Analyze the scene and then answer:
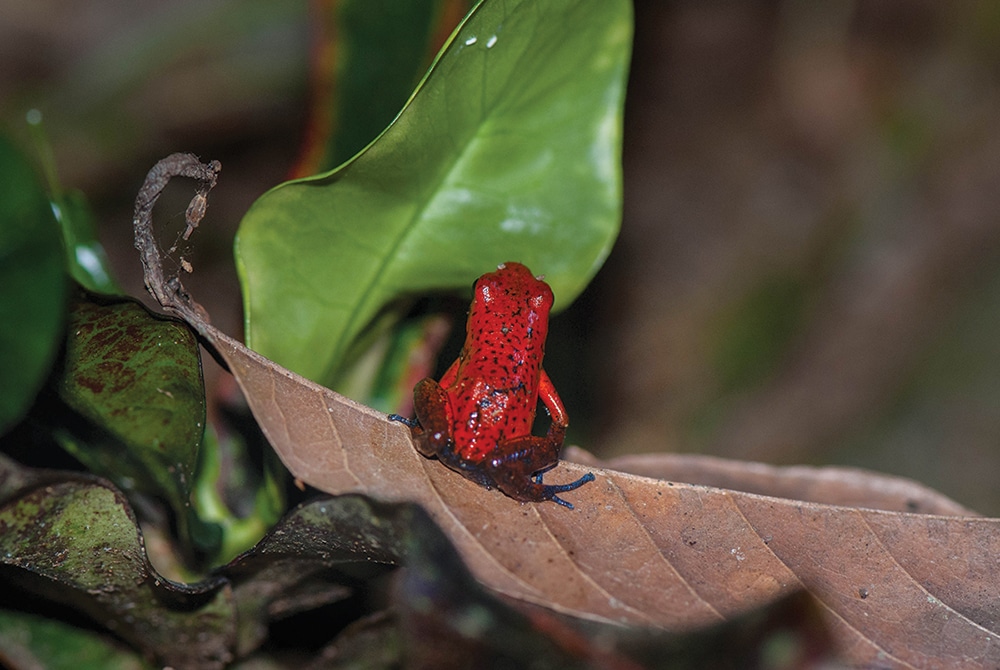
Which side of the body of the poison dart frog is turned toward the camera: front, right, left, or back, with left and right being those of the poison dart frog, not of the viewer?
back

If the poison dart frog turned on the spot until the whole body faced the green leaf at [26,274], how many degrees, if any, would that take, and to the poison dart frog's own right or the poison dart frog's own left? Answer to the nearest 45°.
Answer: approximately 135° to the poison dart frog's own left

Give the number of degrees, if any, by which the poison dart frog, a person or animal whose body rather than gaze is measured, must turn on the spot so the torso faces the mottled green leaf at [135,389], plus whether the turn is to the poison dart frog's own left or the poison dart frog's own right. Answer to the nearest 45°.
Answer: approximately 135° to the poison dart frog's own left

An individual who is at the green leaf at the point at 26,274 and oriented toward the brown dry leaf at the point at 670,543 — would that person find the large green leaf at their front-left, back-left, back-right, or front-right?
front-left
